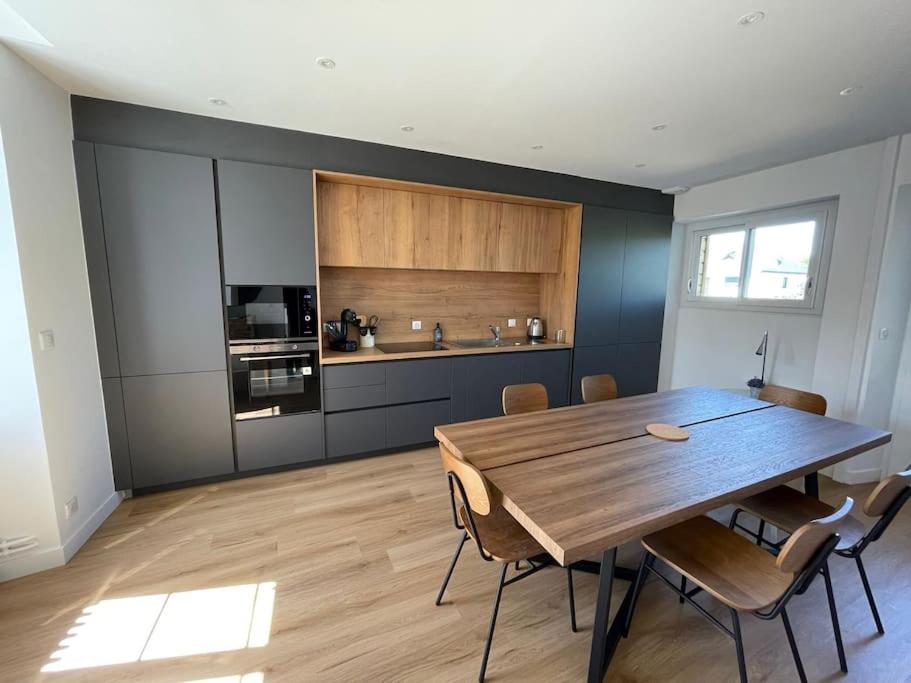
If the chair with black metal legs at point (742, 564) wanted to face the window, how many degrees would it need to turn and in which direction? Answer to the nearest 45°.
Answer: approximately 45° to its right

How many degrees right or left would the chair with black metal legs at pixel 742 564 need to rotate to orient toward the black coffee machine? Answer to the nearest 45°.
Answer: approximately 45° to its left

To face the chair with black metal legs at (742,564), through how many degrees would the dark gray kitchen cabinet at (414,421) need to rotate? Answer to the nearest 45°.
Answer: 0° — it already faces it

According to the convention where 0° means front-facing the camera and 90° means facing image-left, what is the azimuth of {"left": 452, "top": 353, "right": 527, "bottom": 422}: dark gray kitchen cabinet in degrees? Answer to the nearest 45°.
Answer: approximately 315°

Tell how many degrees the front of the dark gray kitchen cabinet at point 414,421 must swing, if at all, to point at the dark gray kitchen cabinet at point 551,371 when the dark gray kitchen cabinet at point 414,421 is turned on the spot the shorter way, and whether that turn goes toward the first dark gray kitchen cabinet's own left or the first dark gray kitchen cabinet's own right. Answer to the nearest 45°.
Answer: approximately 45° to the first dark gray kitchen cabinet's own left

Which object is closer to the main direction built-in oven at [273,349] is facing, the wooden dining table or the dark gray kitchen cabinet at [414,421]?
the wooden dining table

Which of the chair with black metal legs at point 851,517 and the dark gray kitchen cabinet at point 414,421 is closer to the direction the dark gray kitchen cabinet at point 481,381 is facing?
the chair with black metal legs

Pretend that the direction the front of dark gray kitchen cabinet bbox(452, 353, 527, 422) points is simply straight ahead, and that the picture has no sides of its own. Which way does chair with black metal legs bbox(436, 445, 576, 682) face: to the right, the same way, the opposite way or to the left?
to the left

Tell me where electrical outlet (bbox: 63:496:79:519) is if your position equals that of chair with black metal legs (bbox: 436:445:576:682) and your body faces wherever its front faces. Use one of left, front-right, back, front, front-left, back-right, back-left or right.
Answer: back-left

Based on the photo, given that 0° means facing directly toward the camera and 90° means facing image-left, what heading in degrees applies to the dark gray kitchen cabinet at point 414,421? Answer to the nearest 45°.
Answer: approximately 315°

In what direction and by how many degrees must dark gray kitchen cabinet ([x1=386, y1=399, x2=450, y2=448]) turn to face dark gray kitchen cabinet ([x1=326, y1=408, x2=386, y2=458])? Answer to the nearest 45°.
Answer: approximately 135° to its right

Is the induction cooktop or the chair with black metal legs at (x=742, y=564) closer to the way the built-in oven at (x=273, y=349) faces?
the chair with black metal legs
